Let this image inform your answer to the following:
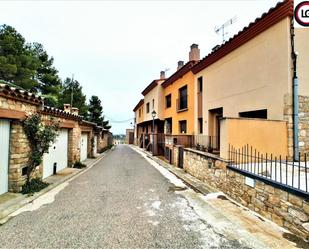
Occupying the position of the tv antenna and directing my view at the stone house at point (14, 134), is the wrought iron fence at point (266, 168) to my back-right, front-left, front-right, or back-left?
front-left

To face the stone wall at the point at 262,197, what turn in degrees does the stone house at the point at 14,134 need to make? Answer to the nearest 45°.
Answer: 0° — it already faces it

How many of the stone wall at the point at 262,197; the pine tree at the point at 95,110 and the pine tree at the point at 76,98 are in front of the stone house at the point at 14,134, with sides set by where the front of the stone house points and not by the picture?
1

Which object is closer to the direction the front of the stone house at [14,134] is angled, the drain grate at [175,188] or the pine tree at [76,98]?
the drain grate

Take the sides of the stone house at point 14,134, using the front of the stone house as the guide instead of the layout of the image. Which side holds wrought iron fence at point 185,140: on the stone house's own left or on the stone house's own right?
on the stone house's own left

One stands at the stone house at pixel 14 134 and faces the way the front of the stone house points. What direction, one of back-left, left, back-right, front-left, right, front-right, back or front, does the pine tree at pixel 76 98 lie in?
back-left

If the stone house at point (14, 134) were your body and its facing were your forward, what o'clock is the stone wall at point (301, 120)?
The stone wall is roughly at 11 o'clock from the stone house.

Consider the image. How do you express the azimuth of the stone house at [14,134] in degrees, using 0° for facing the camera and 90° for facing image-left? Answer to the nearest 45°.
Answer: approximately 315°

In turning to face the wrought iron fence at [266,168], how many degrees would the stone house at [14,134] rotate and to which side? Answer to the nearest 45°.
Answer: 0° — it already faces it
